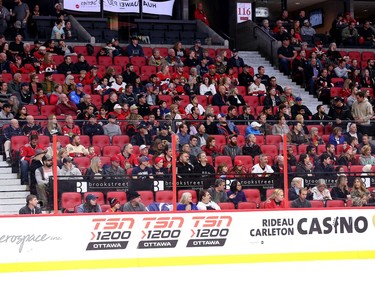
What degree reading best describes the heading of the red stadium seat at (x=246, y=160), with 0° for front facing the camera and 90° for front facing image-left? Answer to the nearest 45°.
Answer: approximately 0°

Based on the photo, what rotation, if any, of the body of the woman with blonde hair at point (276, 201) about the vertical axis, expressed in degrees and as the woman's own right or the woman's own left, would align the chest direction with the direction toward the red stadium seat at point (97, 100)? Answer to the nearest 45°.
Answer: approximately 180°

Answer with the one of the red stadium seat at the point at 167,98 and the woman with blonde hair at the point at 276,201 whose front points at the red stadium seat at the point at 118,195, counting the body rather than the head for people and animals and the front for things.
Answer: the red stadium seat at the point at 167,98

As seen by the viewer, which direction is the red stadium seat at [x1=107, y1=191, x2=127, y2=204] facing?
toward the camera

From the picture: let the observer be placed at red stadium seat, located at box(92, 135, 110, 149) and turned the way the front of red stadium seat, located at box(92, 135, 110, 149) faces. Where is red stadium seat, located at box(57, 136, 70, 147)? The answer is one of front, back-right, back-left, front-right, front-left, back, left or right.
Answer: right

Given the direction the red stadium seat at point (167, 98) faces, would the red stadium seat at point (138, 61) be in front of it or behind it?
behind

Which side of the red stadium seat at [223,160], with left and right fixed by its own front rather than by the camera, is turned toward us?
front

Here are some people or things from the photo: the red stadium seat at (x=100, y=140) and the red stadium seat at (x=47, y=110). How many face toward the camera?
2

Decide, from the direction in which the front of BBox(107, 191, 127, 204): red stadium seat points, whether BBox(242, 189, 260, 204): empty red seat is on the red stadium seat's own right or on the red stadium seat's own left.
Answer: on the red stadium seat's own left

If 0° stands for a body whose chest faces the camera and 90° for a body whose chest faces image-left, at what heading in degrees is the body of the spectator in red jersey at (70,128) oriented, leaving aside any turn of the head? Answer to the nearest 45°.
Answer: approximately 0°

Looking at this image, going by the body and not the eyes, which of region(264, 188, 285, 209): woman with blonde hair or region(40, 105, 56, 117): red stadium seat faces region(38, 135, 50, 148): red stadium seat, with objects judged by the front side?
region(40, 105, 56, 117): red stadium seat

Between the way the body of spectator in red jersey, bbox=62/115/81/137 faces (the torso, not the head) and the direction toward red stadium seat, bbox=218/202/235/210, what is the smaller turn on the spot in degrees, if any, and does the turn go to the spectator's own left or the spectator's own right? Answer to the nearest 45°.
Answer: approximately 90° to the spectator's own left

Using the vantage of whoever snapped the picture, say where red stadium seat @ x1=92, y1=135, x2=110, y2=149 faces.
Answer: facing the viewer
